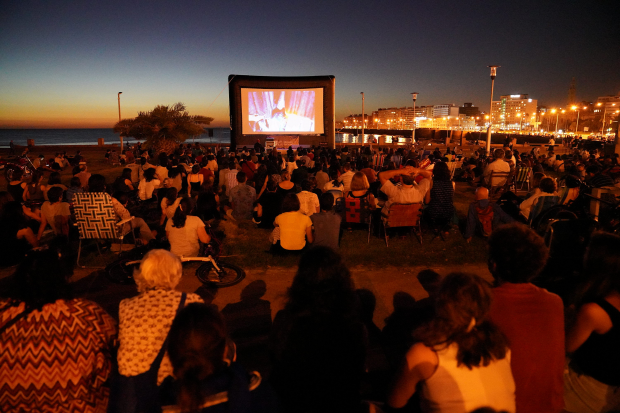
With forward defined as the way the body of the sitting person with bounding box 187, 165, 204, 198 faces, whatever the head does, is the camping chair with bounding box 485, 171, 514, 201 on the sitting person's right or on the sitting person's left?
on the sitting person's right

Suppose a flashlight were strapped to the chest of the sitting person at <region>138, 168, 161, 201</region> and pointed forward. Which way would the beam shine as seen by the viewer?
away from the camera

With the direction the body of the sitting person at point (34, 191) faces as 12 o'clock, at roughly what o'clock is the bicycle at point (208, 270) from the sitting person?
The bicycle is roughly at 4 o'clock from the sitting person.

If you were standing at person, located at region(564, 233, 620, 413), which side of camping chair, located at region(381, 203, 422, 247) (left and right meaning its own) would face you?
back

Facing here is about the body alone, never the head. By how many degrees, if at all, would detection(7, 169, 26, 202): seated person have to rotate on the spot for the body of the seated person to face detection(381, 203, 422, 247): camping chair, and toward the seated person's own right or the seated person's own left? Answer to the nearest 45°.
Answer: approximately 90° to the seated person's own right

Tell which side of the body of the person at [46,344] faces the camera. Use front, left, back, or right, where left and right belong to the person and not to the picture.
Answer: back

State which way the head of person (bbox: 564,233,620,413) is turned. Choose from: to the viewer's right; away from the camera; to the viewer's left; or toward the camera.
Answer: away from the camera

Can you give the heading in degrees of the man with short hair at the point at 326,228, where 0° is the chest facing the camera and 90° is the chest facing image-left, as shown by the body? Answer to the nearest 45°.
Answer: approximately 180°

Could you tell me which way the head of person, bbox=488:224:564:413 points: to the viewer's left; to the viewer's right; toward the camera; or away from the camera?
away from the camera

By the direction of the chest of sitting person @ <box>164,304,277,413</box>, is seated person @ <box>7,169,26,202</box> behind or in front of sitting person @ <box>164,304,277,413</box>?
in front

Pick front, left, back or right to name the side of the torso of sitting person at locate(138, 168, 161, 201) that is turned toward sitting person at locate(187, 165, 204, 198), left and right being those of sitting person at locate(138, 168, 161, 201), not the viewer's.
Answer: right
